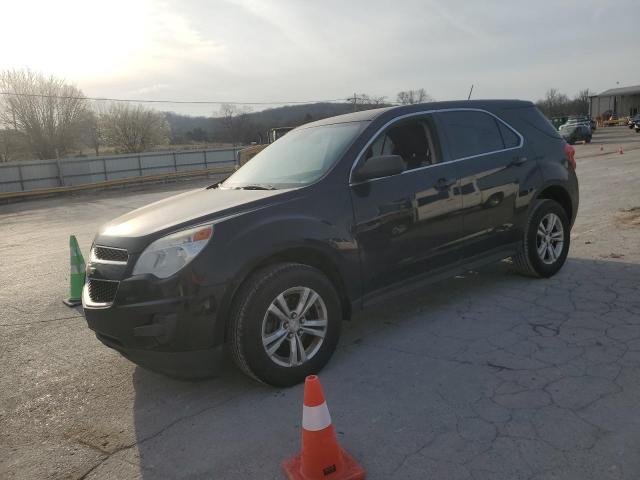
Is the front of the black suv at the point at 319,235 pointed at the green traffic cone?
no

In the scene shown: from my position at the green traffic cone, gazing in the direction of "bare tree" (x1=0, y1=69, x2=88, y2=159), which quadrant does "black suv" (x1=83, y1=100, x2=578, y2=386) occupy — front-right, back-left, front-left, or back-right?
back-right

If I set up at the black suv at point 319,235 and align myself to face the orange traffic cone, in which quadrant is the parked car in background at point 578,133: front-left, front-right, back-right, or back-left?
back-left

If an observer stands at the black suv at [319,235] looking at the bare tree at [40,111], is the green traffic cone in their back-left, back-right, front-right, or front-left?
front-left

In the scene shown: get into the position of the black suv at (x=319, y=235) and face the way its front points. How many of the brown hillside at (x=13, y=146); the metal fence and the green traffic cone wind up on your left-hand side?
0

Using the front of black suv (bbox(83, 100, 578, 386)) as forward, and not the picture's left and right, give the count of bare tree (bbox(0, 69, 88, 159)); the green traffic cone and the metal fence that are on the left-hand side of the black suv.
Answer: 0

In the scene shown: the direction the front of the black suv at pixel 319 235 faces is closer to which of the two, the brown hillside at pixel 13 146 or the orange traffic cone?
the orange traffic cone

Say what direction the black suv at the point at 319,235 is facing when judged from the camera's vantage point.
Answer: facing the viewer and to the left of the viewer

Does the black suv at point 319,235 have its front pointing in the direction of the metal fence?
no

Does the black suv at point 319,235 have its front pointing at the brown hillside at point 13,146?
no

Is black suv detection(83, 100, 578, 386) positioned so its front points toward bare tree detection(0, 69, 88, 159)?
no
